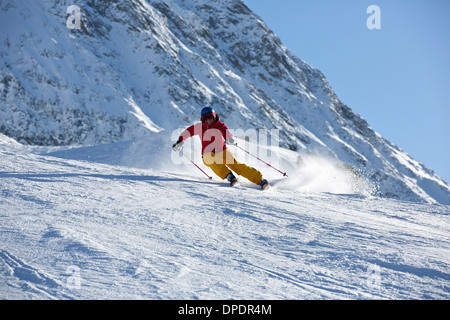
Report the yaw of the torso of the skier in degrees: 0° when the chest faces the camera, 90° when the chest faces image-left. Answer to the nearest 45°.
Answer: approximately 0°
